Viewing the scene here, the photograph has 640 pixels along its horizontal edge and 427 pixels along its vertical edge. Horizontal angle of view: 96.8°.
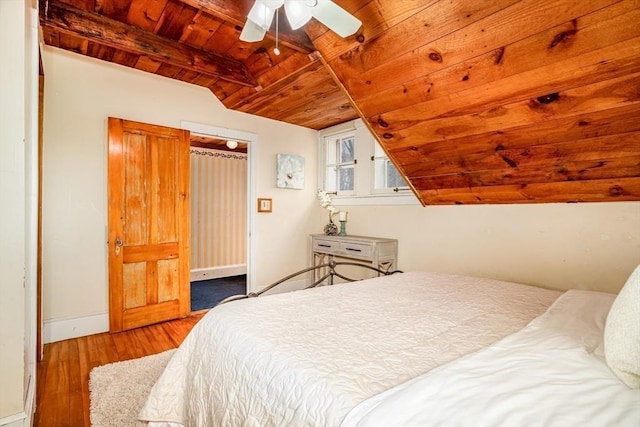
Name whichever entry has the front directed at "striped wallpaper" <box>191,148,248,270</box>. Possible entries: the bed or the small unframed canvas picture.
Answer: the bed

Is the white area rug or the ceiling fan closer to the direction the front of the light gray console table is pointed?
the white area rug

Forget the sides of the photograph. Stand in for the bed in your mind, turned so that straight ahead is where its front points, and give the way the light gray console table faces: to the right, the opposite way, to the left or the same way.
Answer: to the left

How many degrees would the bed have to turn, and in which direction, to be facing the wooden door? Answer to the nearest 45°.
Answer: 0° — it already faces it

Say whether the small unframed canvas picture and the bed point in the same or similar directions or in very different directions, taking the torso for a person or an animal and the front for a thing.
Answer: very different directions

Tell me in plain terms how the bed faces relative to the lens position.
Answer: facing away from the viewer and to the left of the viewer

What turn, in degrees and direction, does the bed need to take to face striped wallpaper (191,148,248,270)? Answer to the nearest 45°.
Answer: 0° — it already faces it

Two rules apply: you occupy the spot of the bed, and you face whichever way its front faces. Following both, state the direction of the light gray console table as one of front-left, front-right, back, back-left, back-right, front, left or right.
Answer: front-right

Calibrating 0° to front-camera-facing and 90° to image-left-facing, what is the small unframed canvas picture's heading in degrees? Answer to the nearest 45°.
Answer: approximately 315°
